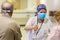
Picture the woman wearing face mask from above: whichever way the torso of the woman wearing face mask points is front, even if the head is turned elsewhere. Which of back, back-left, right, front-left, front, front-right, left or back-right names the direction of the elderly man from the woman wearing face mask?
front-right

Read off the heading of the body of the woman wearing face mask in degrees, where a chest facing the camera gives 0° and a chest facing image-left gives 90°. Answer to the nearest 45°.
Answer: approximately 0°
